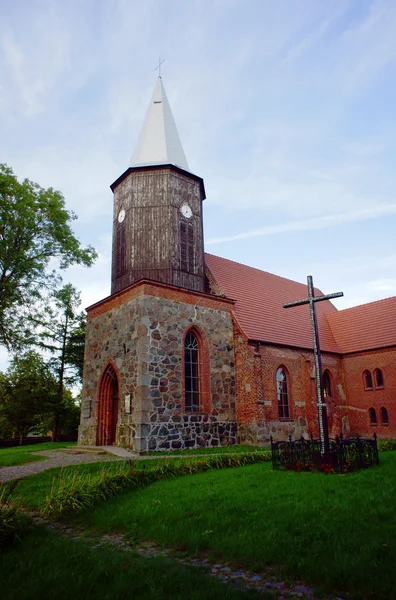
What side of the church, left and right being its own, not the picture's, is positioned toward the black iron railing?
left

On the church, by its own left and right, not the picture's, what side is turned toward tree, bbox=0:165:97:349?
front

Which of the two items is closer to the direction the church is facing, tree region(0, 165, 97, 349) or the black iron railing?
the tree

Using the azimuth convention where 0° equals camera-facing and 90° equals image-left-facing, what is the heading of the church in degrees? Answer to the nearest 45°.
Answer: approximately 45°
